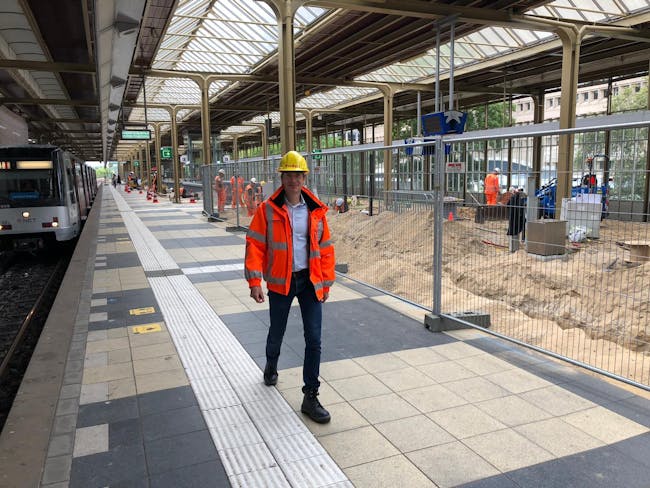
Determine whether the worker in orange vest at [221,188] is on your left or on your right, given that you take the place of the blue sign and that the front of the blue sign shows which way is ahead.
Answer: on your right

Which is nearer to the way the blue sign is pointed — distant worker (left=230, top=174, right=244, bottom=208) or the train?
the train

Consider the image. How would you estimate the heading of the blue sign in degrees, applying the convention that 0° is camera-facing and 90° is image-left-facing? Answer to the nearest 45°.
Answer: approximately 0°

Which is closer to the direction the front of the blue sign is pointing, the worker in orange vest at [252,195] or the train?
the train

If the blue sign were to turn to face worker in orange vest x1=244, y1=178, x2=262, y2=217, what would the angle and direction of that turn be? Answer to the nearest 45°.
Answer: approximately 90° to its right

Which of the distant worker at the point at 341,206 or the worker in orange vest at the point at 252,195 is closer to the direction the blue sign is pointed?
the distant worker

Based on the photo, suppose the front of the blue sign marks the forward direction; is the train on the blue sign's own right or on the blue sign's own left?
on the blue sign's own right

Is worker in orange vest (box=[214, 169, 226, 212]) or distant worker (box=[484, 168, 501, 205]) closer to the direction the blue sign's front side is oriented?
the worker in orange vest
